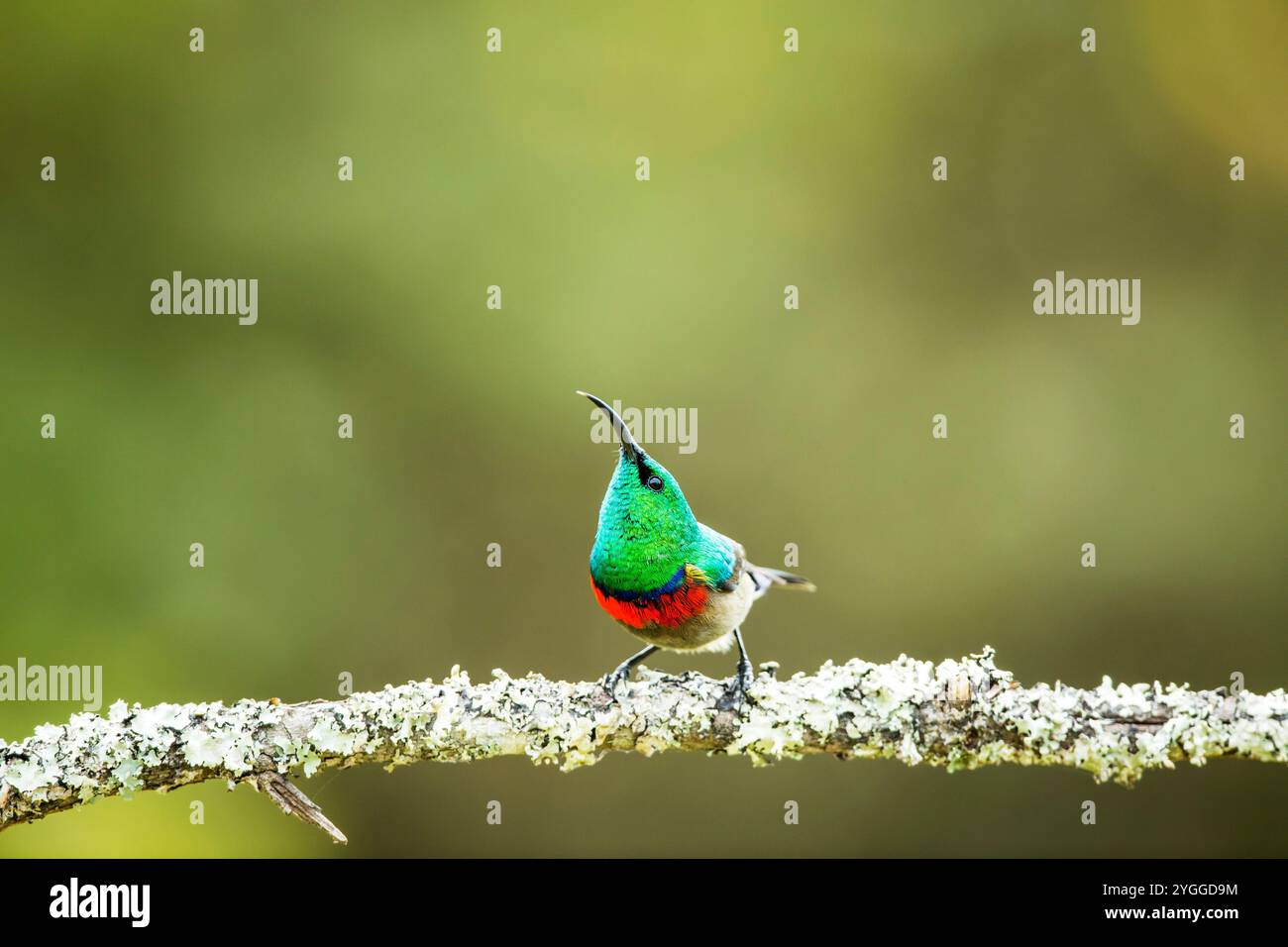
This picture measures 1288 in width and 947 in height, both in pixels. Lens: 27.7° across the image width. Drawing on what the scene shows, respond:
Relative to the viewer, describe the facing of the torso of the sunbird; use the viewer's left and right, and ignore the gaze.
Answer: facing the viewer and to the left of the viewer
